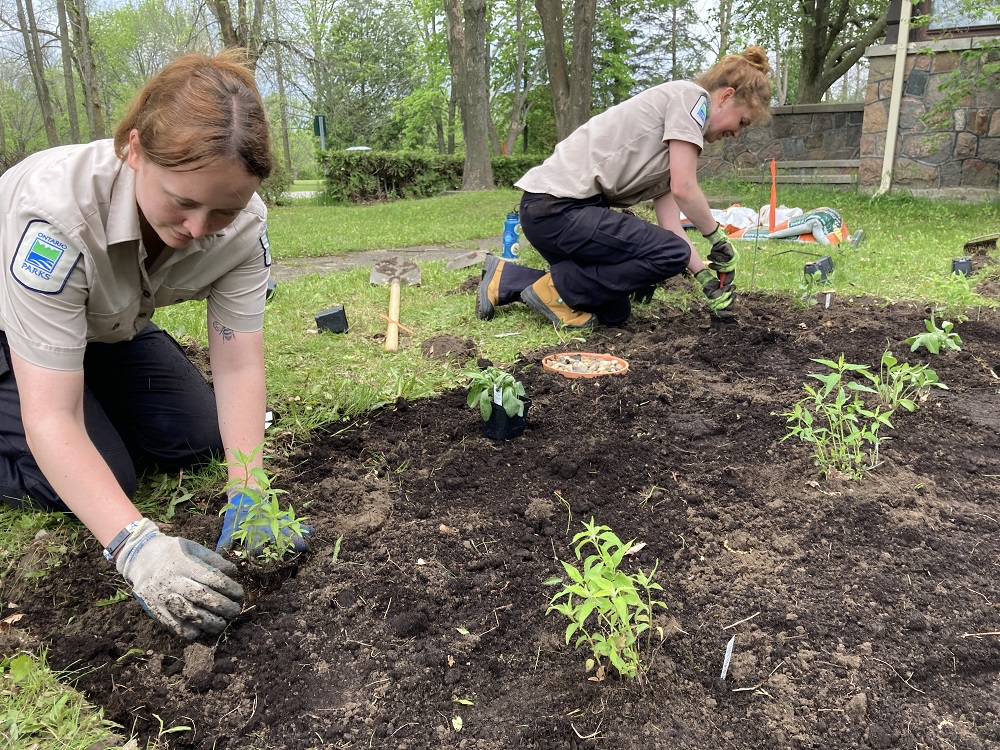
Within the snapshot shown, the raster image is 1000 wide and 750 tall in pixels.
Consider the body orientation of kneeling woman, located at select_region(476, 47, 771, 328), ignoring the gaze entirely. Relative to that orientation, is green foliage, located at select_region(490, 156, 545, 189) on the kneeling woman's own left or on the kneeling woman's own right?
on the kneeling woman's own left

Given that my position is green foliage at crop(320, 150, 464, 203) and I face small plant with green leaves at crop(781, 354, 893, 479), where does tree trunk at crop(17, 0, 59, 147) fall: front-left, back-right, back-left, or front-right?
back-right

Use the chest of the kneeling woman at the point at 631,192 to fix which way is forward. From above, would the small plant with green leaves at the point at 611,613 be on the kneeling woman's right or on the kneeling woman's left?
on the kneeling woman's right

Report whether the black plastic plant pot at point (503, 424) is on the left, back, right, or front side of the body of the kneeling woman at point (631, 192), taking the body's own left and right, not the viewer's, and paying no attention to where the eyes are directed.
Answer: right

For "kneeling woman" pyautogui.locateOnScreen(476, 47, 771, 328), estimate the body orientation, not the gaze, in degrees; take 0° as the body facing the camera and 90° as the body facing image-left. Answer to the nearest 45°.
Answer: approximately 270°

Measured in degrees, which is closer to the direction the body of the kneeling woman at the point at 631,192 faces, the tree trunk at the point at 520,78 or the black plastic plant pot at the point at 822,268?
the black plastic plant pot

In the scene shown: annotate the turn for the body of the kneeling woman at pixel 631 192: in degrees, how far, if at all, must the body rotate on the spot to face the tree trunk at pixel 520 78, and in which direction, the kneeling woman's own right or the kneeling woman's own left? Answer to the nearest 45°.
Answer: approximately 90° to the kneeling woman's own left

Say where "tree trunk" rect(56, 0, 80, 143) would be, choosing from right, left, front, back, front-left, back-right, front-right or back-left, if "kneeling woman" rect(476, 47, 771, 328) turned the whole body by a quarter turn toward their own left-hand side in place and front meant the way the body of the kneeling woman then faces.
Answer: front-left

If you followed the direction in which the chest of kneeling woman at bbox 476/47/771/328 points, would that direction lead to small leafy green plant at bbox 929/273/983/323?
yes

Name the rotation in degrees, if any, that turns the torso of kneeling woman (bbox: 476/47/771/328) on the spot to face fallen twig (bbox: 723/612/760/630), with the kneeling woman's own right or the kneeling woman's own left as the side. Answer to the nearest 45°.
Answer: approximately 90° to the kneeling woman's own right

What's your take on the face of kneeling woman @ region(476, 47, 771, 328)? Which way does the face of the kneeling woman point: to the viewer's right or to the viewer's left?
to the viewer's right

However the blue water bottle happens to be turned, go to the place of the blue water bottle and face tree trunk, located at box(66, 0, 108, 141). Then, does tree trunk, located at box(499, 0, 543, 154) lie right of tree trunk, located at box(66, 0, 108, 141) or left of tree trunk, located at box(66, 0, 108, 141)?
right

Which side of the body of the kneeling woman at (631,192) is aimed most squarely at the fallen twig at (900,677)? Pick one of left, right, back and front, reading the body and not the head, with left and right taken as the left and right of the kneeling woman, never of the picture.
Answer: right

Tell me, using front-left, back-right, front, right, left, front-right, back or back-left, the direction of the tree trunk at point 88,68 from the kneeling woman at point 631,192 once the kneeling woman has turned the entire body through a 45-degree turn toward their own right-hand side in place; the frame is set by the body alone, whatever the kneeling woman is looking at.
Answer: back

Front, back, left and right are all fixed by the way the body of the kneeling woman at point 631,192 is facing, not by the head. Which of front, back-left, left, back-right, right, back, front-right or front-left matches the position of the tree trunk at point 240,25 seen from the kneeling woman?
back-left
